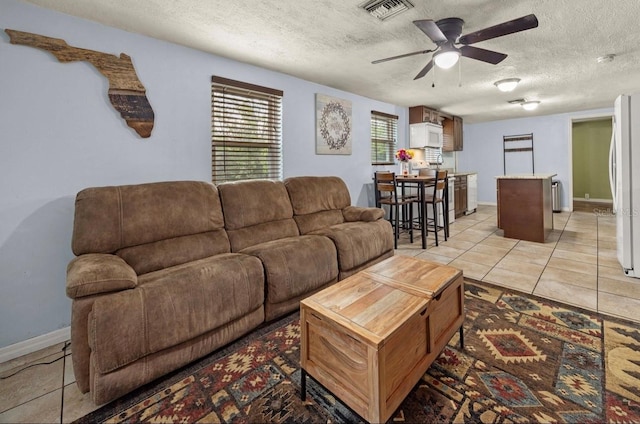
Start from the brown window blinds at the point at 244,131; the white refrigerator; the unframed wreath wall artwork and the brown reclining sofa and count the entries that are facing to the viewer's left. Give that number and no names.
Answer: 1

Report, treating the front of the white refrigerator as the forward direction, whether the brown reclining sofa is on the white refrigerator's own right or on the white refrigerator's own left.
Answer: on the white refrigerator's own left

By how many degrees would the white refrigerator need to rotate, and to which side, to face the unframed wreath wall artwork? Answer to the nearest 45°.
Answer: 0° — it already faces it

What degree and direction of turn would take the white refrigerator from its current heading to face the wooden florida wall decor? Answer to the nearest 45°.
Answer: approximately 45° to its left

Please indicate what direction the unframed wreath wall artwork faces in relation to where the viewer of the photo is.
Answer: facing the viewer and to the right of the viewer

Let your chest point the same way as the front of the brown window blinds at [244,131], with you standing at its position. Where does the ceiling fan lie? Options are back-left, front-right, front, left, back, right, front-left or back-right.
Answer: front

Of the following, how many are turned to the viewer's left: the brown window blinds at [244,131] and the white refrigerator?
1

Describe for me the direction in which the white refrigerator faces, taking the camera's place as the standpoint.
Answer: facing to the left of the viewer

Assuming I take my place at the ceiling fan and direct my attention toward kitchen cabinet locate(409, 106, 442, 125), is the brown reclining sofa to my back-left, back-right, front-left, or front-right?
back-left

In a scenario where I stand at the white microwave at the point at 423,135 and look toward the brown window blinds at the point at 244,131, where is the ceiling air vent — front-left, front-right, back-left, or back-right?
front-left
